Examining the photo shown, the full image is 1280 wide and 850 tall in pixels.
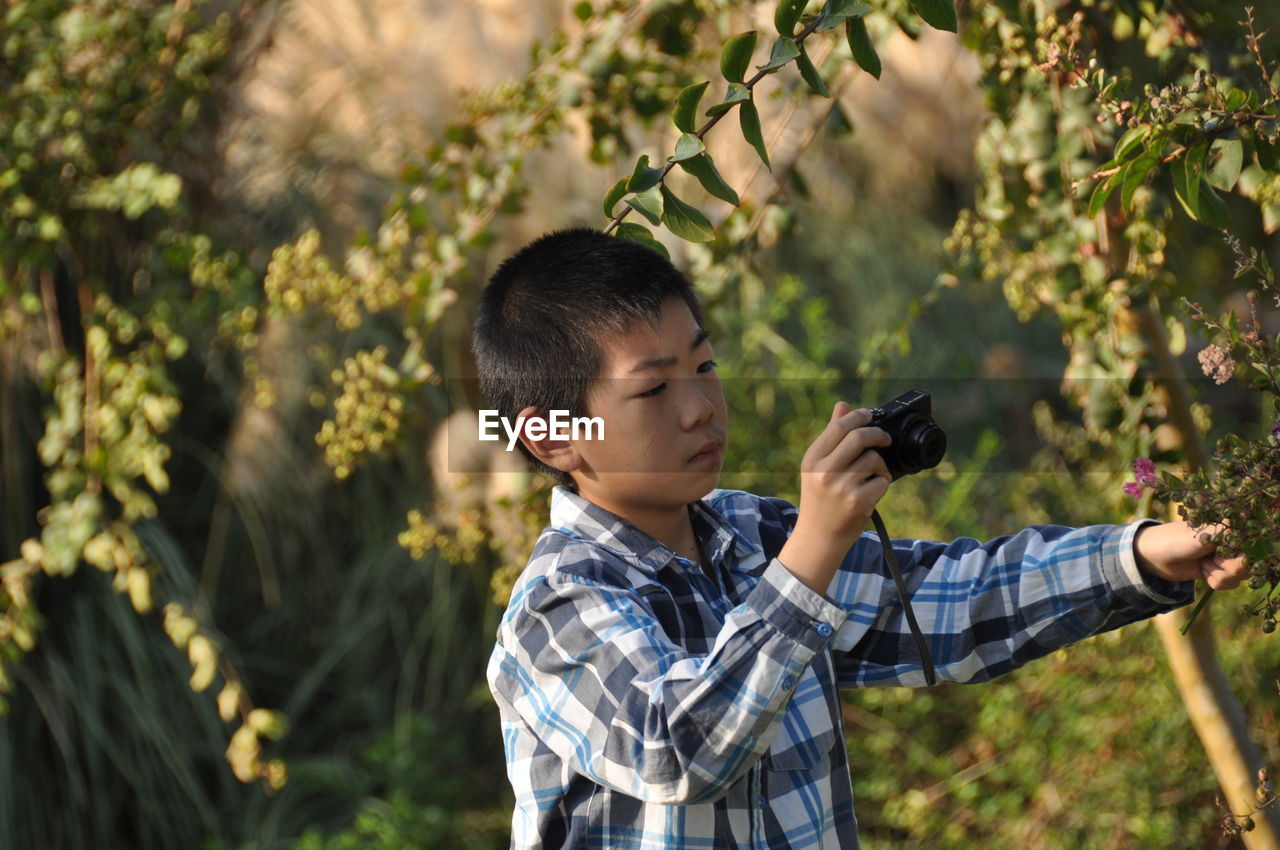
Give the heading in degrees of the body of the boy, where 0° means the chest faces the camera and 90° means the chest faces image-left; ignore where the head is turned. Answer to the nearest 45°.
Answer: approximately 315°
